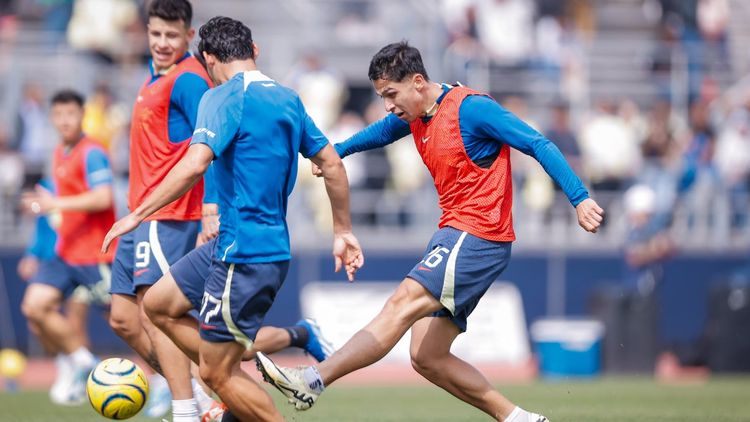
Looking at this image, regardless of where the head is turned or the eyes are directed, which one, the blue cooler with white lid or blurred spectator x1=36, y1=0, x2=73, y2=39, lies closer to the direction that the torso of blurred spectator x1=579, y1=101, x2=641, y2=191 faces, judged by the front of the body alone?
the blue cooler with white lid

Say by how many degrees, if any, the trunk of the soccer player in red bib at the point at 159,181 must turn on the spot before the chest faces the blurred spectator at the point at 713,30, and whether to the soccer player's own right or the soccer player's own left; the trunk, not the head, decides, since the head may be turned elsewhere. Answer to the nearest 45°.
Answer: approximately 180°

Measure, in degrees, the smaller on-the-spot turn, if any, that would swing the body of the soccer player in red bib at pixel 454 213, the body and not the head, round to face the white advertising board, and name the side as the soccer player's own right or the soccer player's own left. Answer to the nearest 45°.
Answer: approximately 135° to the soccer player's own right

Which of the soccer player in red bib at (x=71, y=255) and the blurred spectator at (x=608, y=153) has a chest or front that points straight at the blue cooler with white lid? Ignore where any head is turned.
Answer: the blurred spectator

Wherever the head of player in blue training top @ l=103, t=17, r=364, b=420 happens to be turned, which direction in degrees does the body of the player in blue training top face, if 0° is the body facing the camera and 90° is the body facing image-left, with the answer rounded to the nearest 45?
approximately 135°

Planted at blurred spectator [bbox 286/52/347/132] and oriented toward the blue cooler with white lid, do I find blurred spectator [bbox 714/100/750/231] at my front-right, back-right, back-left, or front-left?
front-left

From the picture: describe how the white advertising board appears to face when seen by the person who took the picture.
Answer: facing the viewer

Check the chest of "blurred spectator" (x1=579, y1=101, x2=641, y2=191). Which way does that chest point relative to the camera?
toward the camera

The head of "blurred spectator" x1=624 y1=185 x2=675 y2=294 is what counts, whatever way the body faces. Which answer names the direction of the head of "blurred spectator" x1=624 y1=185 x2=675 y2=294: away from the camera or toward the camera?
toward the camera

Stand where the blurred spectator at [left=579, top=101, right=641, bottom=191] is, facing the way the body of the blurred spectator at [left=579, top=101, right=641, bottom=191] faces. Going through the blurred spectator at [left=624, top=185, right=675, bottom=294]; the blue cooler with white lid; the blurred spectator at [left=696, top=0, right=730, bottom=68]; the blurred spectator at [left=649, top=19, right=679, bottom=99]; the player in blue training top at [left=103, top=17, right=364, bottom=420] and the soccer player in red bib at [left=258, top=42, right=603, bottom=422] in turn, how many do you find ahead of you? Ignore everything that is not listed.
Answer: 4

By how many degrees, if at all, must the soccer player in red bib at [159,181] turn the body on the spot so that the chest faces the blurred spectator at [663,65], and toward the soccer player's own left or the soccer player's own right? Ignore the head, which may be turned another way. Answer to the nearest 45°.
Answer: approximately 180°

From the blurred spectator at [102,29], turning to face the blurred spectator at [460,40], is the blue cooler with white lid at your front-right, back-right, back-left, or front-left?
front-right

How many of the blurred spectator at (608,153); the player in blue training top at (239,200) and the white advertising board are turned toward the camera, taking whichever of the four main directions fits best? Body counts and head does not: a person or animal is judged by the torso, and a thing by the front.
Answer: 2

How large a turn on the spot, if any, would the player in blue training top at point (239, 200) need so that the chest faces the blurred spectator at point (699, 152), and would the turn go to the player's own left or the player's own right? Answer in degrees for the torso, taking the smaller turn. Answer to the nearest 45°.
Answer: approximately 90° to the player's own right

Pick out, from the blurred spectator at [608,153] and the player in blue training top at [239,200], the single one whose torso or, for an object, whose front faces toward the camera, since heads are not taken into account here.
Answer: the blurred spectator

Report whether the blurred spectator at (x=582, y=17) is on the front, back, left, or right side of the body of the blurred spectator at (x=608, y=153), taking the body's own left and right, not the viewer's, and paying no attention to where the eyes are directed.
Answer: back

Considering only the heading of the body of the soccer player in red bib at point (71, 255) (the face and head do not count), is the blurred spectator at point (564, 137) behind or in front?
behind

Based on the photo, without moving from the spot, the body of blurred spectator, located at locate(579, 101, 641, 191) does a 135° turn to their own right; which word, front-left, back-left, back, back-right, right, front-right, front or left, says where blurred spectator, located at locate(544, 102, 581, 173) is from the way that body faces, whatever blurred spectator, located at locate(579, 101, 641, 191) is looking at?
left

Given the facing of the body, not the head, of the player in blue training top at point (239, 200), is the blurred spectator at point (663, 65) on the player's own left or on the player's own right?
on the player's own right
